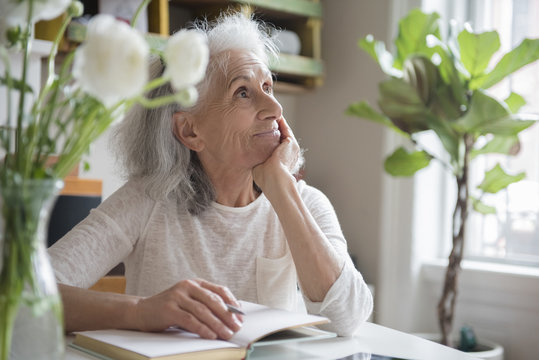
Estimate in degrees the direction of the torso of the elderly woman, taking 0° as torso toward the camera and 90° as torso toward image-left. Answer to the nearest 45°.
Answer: approximately 315°

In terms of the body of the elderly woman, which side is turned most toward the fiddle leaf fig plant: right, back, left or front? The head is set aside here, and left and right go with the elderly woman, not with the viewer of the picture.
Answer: left

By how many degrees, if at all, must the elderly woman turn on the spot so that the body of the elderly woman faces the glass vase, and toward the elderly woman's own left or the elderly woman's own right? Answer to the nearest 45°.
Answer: approximately 45° to the elderly woman's own right

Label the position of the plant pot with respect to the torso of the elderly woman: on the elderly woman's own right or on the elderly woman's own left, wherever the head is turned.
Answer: on the elderly woman's own left

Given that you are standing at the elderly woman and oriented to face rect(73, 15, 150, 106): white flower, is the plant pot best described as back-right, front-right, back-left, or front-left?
back-left

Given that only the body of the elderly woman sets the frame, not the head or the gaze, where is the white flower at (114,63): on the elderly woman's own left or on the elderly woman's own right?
on the elderly woman's own right

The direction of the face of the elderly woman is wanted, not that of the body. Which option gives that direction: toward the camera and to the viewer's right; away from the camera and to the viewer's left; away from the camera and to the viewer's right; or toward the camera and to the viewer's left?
toward the camera and to the viewer's right

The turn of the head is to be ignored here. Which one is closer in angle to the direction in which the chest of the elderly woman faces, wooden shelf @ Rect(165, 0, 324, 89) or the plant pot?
the plant pot

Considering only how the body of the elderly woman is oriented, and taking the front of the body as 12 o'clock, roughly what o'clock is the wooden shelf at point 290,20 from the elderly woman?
The wooden shelf is roughly at 8 o'clock from the elderly woman.
